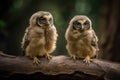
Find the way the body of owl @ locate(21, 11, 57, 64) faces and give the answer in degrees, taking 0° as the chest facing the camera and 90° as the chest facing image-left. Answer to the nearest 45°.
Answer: approximately 315°

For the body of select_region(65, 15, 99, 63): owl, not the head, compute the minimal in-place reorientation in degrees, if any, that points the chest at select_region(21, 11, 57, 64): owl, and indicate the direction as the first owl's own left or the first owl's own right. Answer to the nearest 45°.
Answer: approximately 90° to the first owl's own right

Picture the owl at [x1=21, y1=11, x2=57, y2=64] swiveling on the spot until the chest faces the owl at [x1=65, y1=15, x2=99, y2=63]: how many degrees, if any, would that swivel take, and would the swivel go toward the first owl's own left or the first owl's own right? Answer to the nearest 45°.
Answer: approximately 45° to the first owl's own left

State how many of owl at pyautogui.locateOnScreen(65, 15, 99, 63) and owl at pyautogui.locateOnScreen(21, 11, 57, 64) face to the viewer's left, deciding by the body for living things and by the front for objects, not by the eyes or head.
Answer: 0
